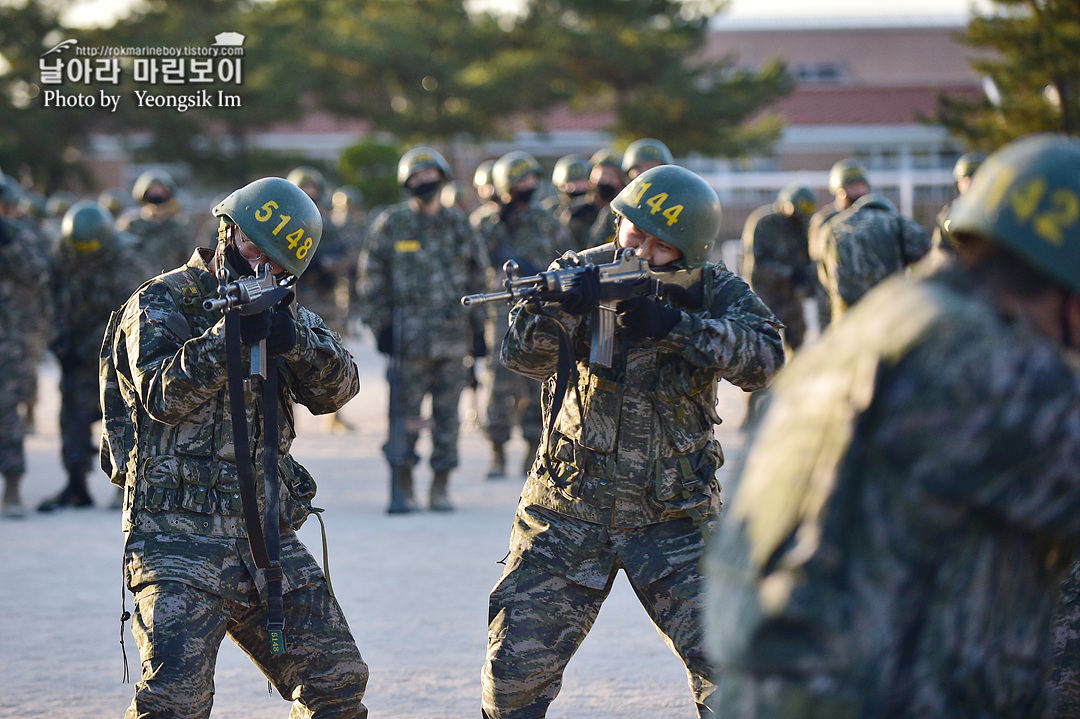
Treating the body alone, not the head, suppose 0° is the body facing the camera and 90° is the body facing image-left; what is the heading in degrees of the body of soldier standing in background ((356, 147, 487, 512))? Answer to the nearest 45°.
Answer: approximately 0°

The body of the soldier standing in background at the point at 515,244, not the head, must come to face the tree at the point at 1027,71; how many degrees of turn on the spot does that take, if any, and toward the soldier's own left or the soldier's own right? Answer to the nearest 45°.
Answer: approximately 135° to the soldier's own left

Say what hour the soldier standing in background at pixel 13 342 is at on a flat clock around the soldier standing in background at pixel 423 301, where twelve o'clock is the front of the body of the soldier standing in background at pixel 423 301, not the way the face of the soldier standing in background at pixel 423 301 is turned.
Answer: the soldier standing in background at pixel 13 342 is roughly at 3 o'clock from the soldier standing in background at pixel 423 301.

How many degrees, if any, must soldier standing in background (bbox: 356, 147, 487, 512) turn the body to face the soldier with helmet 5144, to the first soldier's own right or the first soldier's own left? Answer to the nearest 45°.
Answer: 0° — they already face them

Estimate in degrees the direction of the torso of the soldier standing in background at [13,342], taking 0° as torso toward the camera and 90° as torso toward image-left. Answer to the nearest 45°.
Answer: approximately 0°

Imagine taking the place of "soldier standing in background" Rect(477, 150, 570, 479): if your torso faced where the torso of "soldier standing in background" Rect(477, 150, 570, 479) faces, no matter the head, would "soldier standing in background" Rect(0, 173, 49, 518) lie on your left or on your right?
on your right

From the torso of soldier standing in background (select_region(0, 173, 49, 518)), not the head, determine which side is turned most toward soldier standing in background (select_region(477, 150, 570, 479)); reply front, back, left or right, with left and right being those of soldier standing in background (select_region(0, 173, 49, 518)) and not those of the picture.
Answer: left

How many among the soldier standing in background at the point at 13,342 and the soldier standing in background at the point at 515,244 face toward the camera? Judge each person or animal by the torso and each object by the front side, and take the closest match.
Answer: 2

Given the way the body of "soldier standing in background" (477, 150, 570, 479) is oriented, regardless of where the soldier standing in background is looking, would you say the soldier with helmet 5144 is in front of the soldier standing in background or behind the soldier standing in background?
in front
